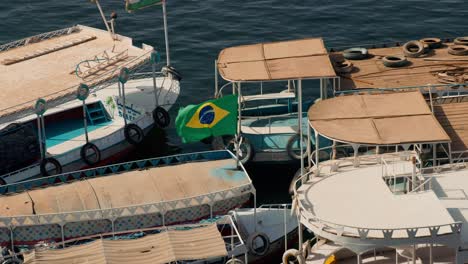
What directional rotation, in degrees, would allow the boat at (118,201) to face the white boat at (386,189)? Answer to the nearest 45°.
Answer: approximately 45° to its right

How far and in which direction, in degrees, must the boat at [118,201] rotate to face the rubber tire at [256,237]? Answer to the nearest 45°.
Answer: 0° — it already faces it

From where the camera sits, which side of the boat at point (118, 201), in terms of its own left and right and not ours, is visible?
right

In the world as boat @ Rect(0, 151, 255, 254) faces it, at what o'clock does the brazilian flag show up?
The brazilian flag is roughly at 11 o'clock from the boat.
